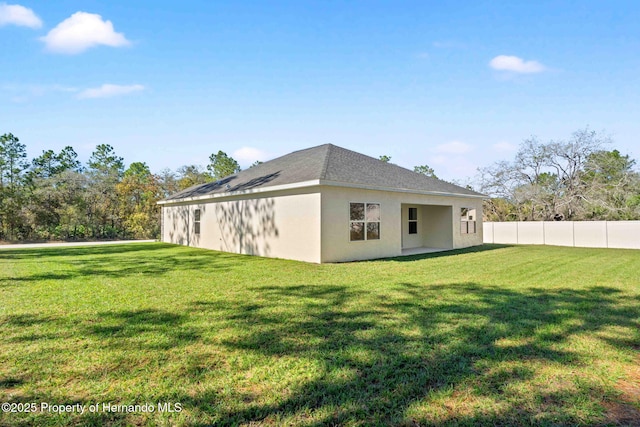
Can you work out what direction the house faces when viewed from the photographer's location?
facing away from the viewer and to the left of the viewer

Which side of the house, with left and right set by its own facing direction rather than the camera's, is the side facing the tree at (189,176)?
front

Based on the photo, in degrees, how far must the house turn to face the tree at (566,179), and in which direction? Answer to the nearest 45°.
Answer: approximately 90° to its right

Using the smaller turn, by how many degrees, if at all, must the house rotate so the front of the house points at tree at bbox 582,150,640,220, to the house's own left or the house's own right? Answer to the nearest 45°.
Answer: approximately 90° to the house's own right

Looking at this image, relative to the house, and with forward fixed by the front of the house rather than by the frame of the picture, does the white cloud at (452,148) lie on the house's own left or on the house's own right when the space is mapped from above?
on the house's own right
